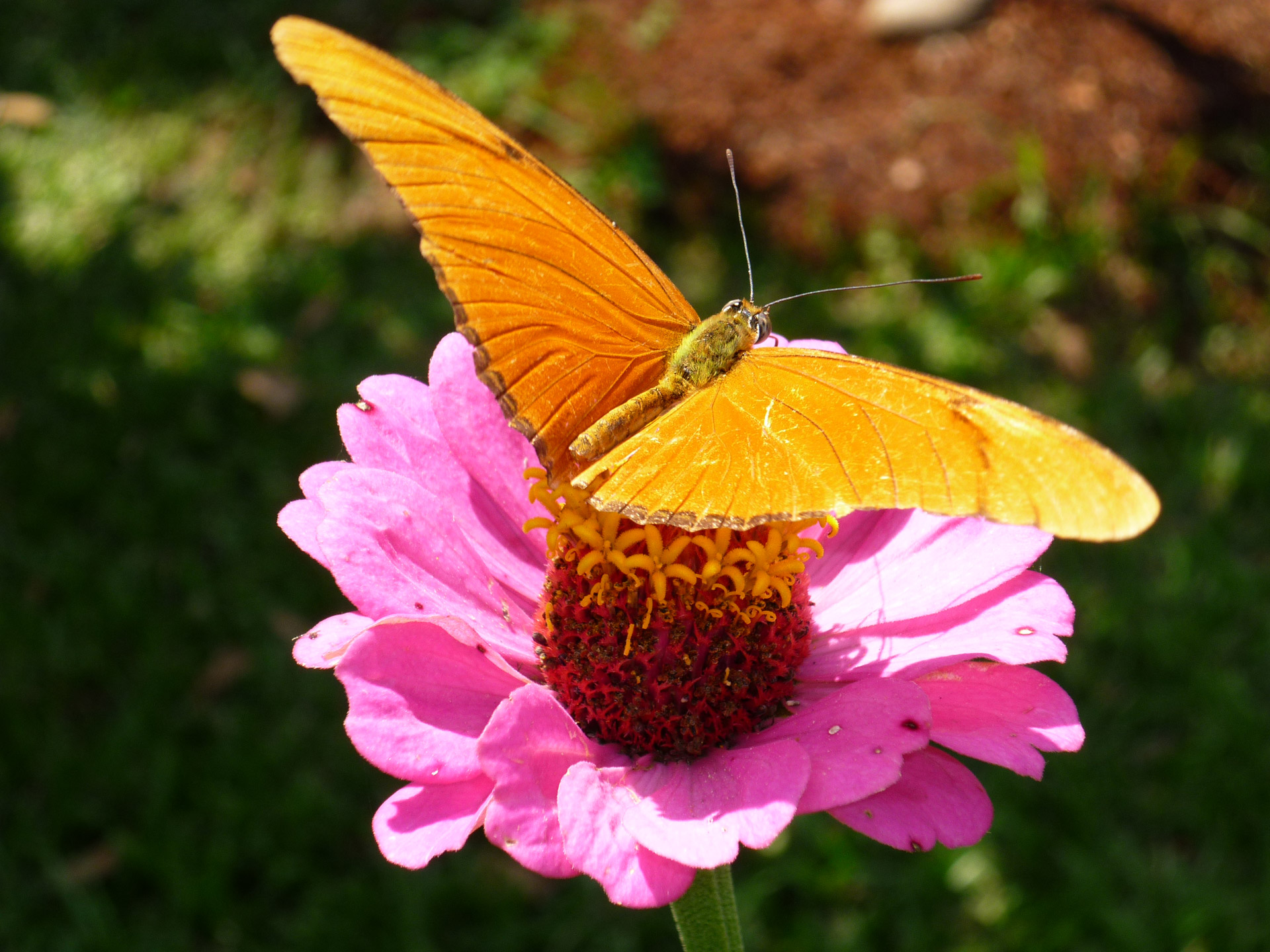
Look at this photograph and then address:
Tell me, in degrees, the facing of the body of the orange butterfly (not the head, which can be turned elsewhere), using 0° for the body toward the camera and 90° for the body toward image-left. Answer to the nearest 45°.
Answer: approximately 225°
